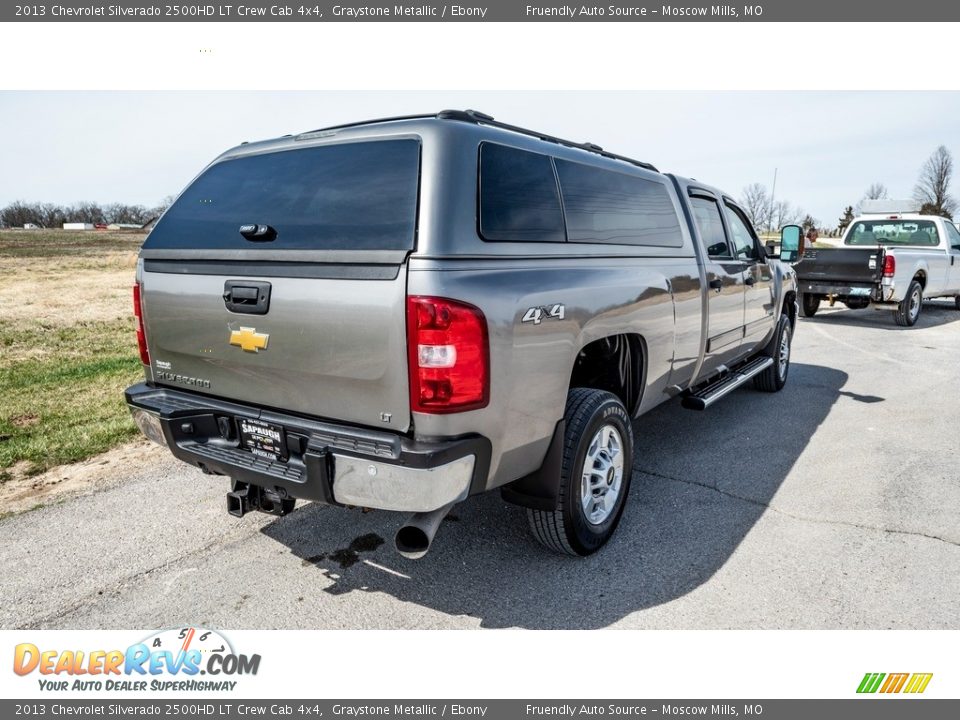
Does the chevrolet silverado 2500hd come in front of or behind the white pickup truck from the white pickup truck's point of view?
behind

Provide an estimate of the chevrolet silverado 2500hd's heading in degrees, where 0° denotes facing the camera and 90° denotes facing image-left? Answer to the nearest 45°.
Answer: approximately 225°

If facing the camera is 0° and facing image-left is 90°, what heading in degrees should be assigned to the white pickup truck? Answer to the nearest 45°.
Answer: approximately 225°

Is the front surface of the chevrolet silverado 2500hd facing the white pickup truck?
yes
